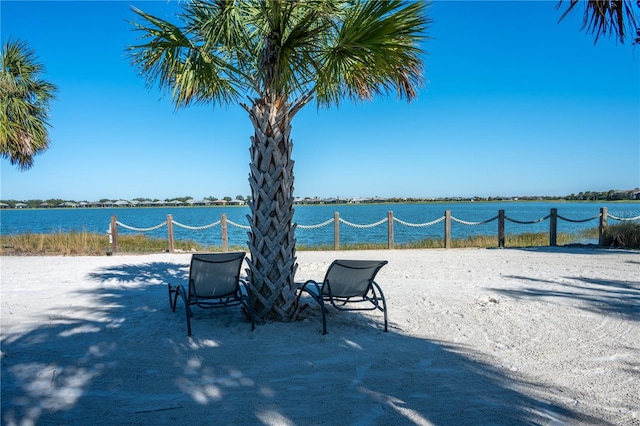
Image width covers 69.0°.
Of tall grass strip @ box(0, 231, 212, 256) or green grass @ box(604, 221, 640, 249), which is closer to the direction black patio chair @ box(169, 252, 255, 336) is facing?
the tall grass strip

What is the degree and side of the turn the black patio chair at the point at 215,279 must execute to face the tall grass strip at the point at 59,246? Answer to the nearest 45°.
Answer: approximately 45° to its left

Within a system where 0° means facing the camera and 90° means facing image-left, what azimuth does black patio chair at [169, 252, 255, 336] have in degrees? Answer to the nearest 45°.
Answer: approximately 180°

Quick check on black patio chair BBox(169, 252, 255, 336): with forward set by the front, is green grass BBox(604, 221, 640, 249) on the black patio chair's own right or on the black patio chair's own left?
on the black patio chair's own right
